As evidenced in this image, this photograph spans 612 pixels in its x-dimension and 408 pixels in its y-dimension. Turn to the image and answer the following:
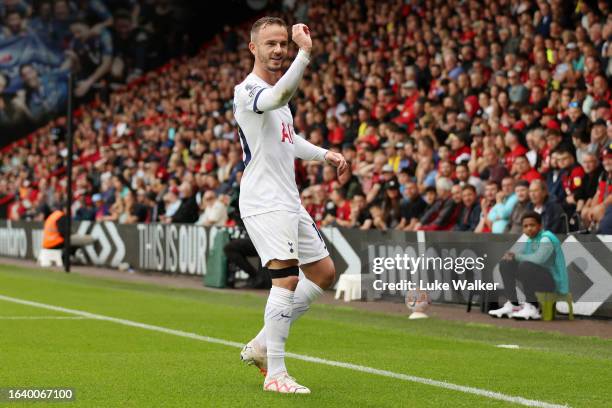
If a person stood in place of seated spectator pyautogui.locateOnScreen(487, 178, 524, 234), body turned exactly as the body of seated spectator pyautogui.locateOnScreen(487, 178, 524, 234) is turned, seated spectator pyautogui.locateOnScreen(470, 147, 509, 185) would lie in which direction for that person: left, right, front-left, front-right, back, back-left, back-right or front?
back-right

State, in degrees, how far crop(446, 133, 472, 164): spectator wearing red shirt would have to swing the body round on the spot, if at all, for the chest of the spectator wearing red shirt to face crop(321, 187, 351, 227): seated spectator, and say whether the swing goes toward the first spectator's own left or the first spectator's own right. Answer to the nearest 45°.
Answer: approximately 45° to the first spectator's own right

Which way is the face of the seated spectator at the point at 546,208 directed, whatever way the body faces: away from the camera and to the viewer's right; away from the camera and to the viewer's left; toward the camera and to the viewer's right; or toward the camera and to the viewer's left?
toward the camera and to the viewer's left

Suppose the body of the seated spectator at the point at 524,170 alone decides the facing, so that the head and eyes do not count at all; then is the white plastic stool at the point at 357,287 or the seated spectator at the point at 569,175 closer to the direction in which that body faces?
the white plastic stool

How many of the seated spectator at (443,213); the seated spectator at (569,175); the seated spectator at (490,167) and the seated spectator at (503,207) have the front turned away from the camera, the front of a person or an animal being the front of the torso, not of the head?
0

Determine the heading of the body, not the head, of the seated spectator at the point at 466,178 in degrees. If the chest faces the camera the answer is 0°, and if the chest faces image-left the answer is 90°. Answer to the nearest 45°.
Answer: approximately 45°

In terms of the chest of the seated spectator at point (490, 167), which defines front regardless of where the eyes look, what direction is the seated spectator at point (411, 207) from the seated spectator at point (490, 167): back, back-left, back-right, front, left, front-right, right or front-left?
front-right

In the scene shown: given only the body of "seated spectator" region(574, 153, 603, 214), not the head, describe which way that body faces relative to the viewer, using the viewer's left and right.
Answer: facing the viewer and to the left of the viewer

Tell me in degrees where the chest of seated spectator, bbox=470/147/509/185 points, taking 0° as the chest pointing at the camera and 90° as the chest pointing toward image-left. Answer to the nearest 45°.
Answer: approximately 45°

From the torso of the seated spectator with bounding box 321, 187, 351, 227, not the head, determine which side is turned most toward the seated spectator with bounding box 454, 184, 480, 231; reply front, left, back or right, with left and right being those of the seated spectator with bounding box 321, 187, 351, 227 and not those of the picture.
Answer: left

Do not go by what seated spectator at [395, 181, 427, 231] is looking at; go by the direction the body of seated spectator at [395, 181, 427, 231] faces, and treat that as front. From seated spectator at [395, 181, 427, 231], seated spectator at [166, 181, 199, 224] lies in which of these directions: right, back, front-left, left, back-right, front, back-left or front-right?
right

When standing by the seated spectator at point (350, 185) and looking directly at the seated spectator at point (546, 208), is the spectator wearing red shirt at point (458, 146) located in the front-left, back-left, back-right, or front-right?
front-left

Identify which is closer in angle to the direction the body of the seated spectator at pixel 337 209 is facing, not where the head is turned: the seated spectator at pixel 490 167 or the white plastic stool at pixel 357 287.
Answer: the white plastic stool

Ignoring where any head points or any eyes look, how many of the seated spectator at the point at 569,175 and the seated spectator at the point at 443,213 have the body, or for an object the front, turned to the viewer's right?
0

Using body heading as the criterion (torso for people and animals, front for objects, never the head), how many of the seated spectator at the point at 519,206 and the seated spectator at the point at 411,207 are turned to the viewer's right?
0
